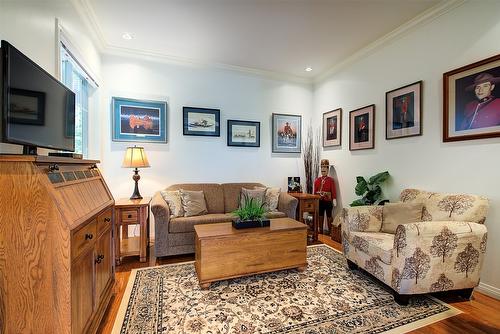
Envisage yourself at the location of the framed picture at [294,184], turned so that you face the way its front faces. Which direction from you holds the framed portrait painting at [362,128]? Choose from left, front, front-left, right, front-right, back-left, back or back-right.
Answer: front-left

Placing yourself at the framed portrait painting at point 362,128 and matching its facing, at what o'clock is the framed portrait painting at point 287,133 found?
the framed portrait painting at point 287,133 is roughly at 2 o'clock from the framed portrait painting at point 362,128.

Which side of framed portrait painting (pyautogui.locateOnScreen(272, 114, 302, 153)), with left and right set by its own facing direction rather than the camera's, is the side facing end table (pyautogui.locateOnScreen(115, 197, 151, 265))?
right

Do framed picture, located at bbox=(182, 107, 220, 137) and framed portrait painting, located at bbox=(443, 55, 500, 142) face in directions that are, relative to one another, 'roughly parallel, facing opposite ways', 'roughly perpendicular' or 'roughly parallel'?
roughly perpendicular

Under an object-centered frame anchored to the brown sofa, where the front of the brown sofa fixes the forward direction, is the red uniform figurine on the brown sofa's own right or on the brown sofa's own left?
on the brown sofa's own left

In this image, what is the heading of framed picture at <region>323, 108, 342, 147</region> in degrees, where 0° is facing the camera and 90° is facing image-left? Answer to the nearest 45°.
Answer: approximately 45°

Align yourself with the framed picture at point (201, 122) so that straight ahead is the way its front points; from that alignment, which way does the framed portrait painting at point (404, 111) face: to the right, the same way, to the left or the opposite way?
to the right

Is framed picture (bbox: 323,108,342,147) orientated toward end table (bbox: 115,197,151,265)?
yes

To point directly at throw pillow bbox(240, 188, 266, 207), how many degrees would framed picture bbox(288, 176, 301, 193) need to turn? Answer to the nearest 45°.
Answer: approximately 45° to its right

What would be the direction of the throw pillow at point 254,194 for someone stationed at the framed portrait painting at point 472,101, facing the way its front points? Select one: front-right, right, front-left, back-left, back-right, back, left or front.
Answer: front-right
